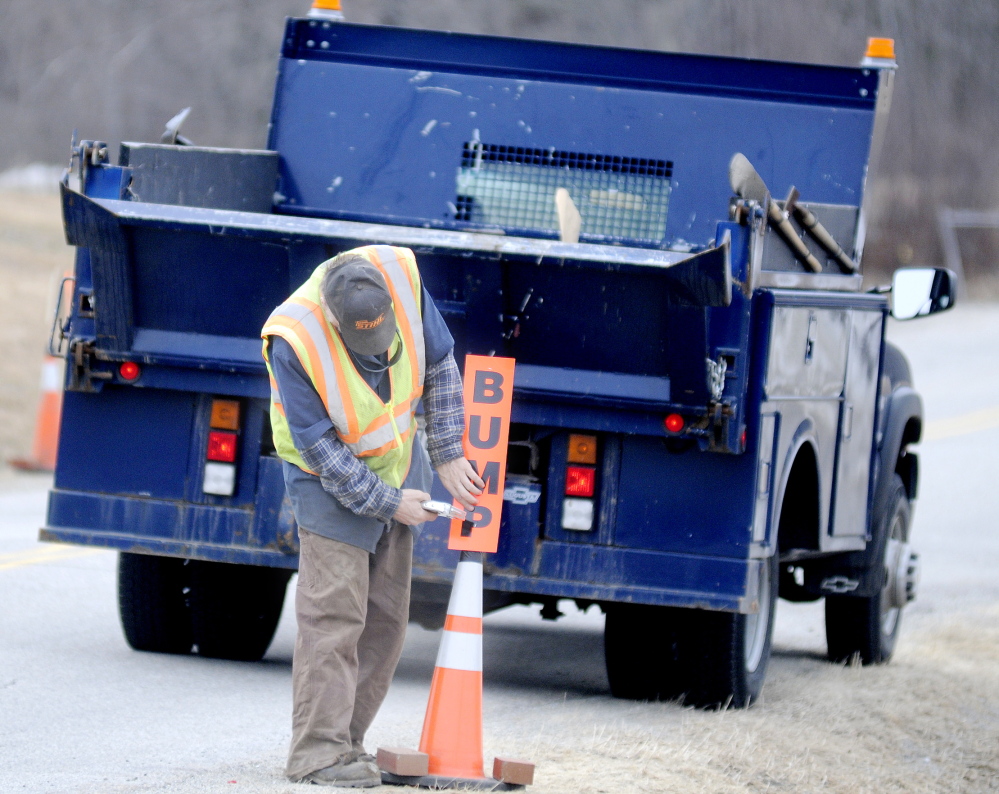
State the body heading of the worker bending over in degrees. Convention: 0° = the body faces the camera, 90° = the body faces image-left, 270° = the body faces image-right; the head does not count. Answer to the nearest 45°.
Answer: approximately 315°

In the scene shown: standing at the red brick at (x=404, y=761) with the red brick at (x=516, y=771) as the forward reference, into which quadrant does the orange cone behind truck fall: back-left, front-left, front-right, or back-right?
back-left

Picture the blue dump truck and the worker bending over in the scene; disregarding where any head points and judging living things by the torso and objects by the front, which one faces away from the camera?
the blue dump truck

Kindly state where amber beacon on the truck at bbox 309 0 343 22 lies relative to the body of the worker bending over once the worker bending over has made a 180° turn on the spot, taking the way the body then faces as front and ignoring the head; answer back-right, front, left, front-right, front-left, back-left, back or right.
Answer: front-right

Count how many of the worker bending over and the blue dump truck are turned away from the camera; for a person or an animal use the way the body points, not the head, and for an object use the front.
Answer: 1

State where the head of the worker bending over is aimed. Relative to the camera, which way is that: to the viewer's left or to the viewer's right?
to the viewer's right

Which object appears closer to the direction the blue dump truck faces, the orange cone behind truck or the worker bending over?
the orange cone behind truck

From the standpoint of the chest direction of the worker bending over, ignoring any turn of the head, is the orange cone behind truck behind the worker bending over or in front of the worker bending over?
behind

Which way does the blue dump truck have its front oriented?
away from the camera
